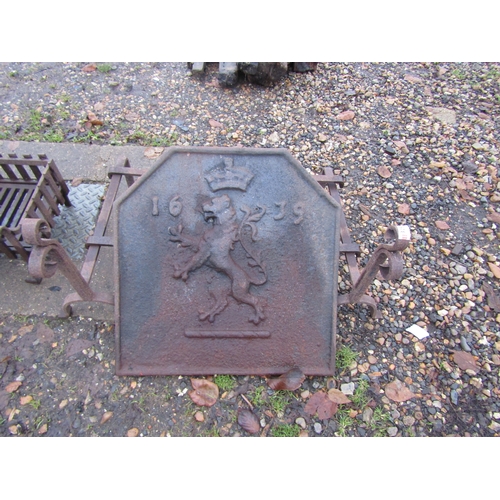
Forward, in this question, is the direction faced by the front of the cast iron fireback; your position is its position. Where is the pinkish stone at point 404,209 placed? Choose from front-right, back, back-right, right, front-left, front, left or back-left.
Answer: back-left

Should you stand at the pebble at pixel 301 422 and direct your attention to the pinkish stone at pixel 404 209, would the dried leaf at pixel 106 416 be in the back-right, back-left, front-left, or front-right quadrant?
back-left

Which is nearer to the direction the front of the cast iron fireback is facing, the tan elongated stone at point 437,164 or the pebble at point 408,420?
the pebble

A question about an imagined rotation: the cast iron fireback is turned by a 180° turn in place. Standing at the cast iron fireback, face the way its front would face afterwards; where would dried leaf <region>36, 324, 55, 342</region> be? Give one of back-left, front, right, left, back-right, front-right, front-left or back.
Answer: left

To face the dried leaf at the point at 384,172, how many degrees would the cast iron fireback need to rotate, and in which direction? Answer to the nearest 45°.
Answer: approximately 135° to its left

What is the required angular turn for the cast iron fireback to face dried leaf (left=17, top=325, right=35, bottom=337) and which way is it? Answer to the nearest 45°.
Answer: approximately 90° to its right

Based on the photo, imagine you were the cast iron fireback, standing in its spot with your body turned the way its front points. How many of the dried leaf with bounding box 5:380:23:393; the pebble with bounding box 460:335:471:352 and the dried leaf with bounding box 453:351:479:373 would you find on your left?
2

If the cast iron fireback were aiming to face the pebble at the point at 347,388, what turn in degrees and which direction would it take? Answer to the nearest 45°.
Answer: approximately 90° to its left

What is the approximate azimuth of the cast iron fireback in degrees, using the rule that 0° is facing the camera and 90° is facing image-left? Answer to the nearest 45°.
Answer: approximately 0°

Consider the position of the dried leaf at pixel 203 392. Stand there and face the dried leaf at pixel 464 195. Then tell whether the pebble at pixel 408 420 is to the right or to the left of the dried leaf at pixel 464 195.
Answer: right

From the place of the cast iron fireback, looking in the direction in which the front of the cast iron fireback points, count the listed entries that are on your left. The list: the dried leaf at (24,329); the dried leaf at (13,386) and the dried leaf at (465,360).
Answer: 1

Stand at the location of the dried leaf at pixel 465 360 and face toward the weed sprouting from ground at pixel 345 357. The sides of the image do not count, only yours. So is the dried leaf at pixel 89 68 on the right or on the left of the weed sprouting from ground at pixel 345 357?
right

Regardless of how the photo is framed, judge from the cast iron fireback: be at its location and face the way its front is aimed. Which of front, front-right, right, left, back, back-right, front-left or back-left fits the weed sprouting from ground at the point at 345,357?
left
